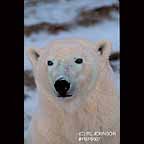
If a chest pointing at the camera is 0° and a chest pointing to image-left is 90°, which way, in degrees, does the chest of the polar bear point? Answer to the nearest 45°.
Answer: approximately 0°
